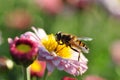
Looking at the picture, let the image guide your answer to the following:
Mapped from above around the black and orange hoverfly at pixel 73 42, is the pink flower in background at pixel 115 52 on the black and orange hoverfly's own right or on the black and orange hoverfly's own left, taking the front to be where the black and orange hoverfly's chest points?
on the black and orange hoverfly's own right

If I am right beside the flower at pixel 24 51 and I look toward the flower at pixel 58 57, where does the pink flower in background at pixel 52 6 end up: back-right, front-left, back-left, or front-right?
front-left

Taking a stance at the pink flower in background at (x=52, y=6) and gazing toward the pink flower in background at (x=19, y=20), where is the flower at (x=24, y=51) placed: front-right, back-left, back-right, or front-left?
front-left
